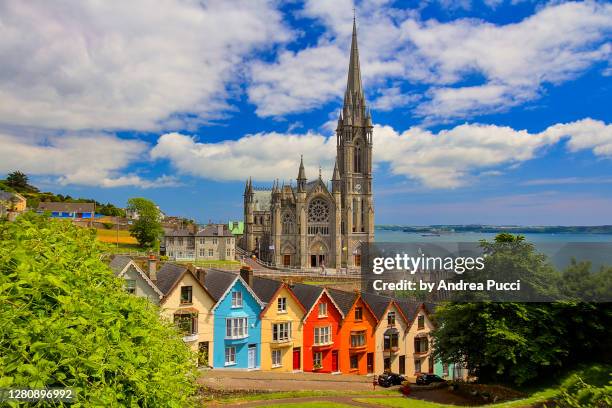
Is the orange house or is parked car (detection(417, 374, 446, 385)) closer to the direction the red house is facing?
the parked car

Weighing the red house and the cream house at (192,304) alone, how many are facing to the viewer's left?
0

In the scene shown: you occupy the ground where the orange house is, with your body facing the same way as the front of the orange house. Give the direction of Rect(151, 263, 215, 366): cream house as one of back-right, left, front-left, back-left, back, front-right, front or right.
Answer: right

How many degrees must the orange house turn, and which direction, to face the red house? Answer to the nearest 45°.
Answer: approximately 90° to its right

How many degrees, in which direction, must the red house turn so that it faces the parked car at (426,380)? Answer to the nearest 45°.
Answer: approximately 45° to its left

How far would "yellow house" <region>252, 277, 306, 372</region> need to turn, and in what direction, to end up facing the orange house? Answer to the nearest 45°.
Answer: approximately 90° to its left

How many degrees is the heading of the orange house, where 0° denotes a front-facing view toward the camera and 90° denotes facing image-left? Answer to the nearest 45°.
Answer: approximately 315°
